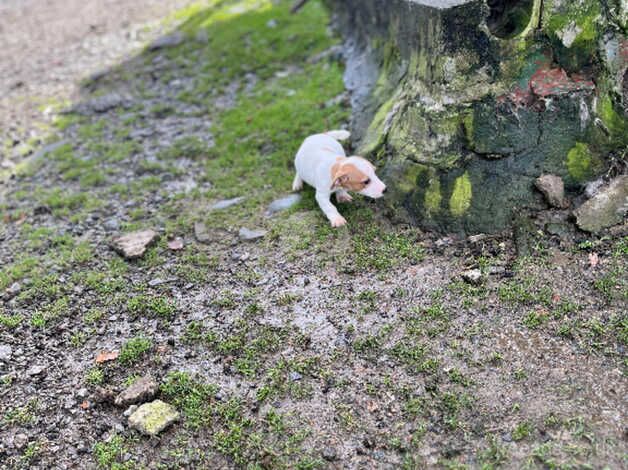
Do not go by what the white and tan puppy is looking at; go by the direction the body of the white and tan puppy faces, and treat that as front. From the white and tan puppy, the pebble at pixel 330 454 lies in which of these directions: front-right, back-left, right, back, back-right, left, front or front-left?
front-right

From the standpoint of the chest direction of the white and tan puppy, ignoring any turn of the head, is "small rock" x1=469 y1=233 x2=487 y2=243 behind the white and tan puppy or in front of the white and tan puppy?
in front

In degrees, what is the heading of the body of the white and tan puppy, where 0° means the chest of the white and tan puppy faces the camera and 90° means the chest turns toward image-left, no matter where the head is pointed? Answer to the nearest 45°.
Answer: approximately 315°

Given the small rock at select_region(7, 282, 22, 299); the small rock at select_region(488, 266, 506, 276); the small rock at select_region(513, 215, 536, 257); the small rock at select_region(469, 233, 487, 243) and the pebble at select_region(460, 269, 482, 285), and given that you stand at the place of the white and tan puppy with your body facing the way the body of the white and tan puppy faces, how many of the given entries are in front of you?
4

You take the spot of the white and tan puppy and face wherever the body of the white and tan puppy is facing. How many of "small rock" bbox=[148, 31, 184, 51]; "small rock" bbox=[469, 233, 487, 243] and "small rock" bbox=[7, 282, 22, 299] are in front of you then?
1

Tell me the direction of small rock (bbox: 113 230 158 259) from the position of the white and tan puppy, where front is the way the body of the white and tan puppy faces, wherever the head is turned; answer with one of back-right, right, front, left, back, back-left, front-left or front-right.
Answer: back-right

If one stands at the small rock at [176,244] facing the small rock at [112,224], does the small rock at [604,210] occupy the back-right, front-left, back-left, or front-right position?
back-right

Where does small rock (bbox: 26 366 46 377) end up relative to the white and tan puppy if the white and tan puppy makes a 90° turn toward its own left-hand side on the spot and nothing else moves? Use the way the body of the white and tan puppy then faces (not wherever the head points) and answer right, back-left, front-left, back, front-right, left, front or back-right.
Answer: back

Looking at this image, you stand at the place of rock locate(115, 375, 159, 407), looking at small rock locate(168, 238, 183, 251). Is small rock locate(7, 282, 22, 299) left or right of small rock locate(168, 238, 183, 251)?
left

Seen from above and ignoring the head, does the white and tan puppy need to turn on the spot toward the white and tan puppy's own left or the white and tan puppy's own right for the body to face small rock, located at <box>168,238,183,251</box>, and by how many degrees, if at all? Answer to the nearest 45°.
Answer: approximately 135° to the white and tan puppy's own right

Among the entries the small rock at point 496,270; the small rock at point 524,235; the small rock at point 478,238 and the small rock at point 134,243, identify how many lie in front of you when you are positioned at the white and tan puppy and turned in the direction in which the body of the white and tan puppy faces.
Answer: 3

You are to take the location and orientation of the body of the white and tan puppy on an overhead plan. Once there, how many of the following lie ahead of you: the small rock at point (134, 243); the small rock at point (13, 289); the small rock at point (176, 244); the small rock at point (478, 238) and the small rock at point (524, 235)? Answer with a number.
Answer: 2

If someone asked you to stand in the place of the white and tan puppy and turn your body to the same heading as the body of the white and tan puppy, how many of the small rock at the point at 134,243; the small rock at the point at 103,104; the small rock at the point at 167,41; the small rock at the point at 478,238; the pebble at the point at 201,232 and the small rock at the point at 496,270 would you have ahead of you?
2

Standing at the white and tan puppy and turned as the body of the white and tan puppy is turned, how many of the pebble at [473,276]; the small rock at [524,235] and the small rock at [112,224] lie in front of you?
2
